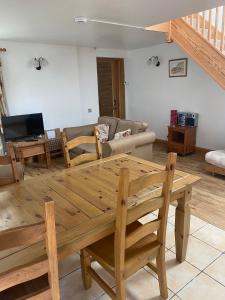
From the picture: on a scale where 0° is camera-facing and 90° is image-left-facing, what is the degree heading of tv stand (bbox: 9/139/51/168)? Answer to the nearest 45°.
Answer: approximately 315°

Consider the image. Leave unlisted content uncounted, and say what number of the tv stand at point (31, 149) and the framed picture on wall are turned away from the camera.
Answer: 0

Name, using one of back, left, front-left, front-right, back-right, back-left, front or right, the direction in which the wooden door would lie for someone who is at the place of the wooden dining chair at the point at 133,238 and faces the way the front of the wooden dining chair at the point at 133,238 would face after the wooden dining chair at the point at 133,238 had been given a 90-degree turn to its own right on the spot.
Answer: front-left

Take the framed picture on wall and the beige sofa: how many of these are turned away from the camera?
0

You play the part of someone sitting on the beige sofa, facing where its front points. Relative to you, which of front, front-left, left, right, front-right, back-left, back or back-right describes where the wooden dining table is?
front-left

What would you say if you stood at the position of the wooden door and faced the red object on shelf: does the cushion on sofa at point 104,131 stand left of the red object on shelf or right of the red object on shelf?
right

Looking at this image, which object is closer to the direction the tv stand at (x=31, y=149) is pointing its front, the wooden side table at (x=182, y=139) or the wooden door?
the wooden side table

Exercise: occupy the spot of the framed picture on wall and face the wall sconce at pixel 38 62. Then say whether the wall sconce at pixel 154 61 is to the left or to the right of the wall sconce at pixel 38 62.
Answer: right

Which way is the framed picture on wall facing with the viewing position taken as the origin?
facing the viewer and to the left of the viewer

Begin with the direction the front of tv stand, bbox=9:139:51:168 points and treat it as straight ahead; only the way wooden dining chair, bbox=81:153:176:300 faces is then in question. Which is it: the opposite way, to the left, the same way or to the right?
the opposite way

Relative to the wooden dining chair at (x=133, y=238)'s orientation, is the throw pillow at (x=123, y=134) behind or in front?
in front

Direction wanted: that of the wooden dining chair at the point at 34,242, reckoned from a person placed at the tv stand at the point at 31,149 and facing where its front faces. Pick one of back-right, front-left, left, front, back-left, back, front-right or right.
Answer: front-right

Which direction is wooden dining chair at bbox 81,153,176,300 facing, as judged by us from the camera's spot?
facing away from the viewer and to the left of the viewer

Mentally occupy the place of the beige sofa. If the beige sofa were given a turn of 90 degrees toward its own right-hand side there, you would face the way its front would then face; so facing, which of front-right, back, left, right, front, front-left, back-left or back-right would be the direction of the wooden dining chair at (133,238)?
back-left
